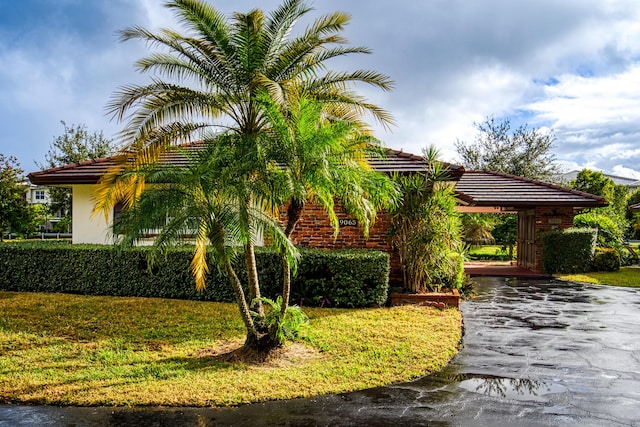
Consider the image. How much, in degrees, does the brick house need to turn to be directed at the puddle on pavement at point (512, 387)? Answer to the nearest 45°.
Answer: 0° — it already faces it

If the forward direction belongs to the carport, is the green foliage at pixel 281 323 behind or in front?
in front

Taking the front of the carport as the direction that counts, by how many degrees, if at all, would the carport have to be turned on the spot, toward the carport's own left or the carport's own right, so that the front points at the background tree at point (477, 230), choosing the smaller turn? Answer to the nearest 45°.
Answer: approximately 180°

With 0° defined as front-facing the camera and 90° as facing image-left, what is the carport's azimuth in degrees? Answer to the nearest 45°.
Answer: approximately 0°

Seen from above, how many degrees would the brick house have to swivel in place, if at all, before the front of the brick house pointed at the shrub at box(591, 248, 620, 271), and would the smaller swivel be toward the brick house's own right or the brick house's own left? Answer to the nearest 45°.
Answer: approximately 135° to the brick house's own left

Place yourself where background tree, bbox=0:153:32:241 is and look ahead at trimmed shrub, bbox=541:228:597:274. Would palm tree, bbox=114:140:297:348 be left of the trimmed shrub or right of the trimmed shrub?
right

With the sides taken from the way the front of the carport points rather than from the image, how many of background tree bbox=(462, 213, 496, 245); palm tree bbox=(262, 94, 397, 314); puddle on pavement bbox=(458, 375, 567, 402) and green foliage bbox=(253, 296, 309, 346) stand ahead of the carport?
3

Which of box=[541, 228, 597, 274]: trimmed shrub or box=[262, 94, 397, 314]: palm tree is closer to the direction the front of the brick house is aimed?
the palm tree

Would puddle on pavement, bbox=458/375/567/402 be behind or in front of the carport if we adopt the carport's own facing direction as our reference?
in front

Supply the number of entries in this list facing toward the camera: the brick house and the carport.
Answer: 2
